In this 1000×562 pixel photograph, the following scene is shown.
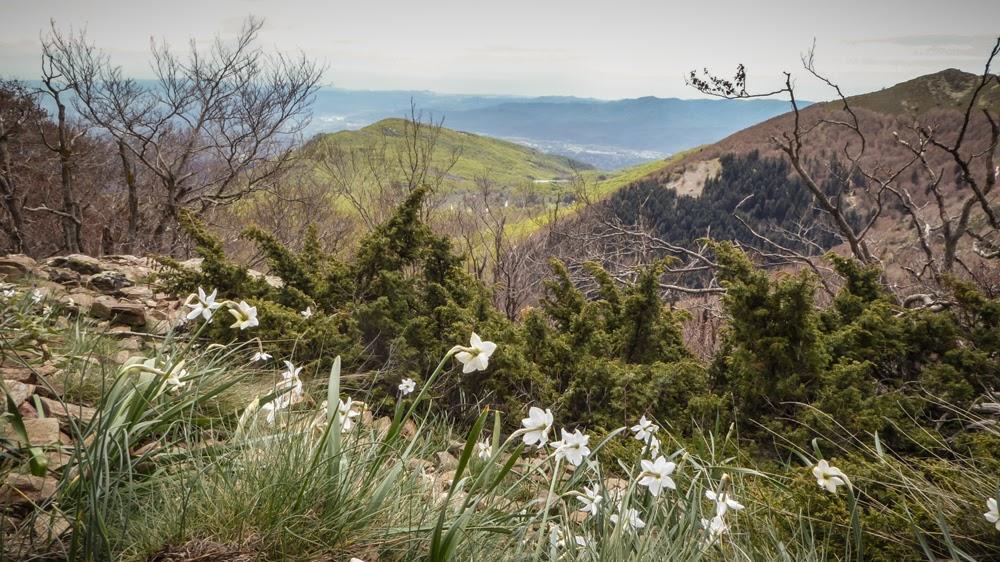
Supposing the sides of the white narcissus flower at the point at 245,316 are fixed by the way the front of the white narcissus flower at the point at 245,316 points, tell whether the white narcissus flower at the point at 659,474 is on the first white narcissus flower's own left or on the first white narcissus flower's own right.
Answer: on the first white narcissus flower's own left

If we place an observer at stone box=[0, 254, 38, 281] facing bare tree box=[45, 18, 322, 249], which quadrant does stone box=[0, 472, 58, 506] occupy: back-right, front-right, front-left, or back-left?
back-right

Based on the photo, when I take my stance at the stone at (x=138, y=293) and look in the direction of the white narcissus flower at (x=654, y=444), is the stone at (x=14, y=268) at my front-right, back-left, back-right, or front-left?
back-right

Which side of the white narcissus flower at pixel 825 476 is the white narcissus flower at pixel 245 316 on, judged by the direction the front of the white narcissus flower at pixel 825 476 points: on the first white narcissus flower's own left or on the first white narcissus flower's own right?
on the first white narcissus flower's own right

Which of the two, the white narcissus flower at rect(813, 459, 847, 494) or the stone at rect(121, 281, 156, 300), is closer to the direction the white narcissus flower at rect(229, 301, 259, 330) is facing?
the white narcissus flower

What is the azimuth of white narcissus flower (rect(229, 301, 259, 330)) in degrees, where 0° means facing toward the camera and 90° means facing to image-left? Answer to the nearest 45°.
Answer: approximately 0°

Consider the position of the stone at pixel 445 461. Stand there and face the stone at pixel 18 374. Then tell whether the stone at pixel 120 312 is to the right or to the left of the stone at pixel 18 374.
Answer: right
